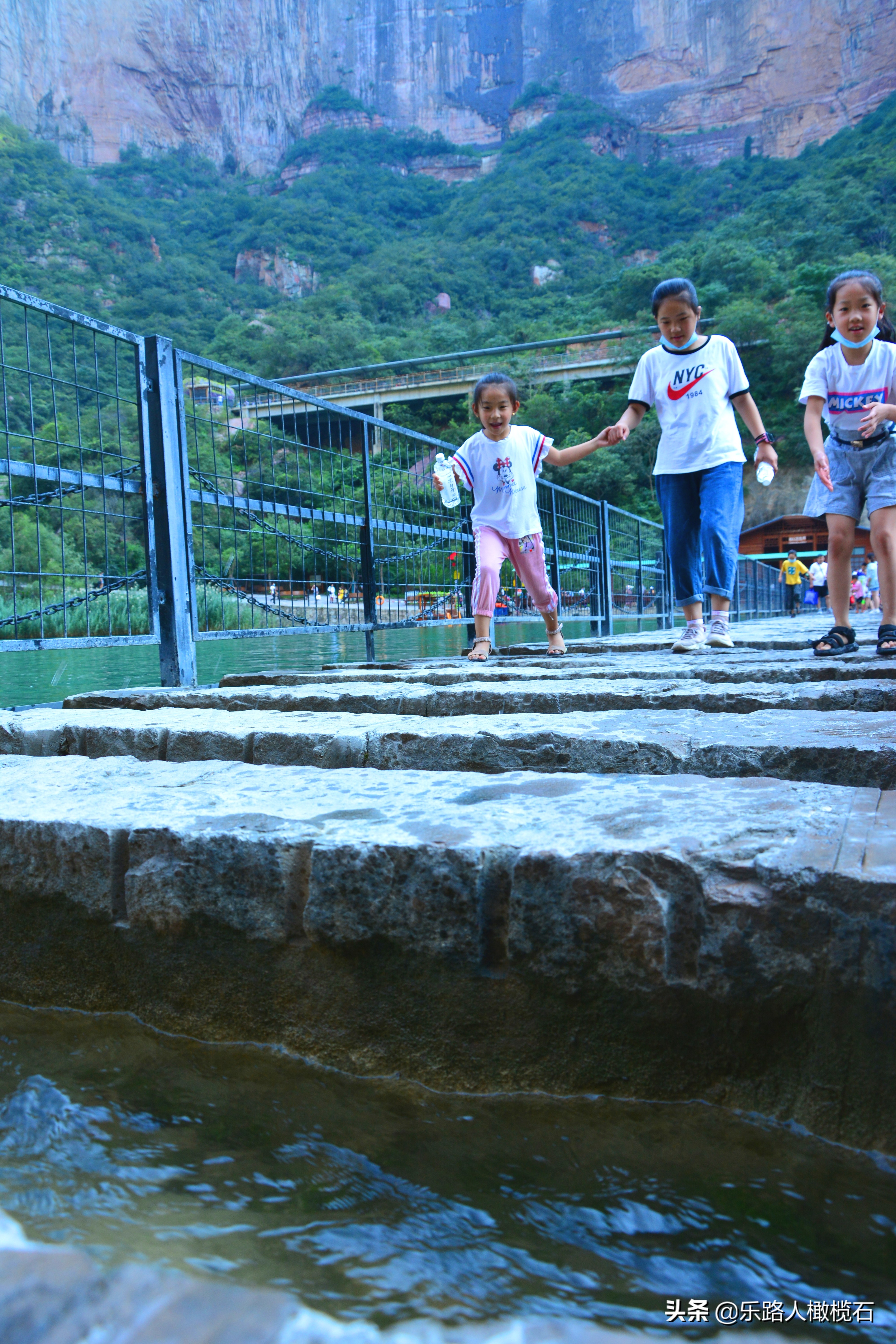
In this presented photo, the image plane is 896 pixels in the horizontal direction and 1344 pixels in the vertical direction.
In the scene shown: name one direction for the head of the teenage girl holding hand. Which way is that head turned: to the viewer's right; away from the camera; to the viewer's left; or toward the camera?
toward the camera

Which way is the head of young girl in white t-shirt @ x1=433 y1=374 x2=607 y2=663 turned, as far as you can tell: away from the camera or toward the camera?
toward the camera

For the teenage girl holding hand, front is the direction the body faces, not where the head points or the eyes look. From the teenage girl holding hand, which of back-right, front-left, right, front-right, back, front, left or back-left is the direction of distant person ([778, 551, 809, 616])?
back

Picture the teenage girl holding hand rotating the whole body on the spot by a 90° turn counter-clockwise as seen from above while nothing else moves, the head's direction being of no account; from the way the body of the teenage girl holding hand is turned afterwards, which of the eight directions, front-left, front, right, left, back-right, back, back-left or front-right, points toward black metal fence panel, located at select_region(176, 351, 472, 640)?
back

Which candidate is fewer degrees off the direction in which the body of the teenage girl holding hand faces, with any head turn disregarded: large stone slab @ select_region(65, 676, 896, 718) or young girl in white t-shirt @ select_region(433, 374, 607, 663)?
the large stone slab

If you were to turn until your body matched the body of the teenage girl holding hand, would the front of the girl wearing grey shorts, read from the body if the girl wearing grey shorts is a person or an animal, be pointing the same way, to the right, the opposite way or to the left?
the same way

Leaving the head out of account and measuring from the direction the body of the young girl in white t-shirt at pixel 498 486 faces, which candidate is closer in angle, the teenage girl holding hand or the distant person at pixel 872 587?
the teenage girl holding hand

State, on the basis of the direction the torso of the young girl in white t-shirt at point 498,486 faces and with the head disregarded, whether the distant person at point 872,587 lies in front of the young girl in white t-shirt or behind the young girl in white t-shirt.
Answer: behind

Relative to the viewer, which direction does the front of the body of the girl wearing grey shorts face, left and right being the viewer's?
facing the viewer

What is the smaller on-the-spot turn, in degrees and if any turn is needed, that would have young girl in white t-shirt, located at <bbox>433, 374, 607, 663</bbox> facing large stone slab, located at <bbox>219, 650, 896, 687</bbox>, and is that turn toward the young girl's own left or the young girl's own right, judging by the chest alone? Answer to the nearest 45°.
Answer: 0° — they already face it

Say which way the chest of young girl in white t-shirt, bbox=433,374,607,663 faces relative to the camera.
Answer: toward the camera

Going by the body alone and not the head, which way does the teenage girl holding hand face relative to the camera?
toward the camera

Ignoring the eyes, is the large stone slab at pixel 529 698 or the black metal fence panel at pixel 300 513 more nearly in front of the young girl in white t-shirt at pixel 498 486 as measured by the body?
the large stone slab

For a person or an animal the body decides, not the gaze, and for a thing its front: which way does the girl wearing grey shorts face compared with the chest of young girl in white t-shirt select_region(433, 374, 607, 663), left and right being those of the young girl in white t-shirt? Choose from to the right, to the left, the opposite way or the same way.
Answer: the same way

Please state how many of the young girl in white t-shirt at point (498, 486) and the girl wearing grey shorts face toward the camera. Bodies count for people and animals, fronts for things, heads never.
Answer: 2

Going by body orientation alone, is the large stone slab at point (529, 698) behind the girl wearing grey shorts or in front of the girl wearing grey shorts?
in front
